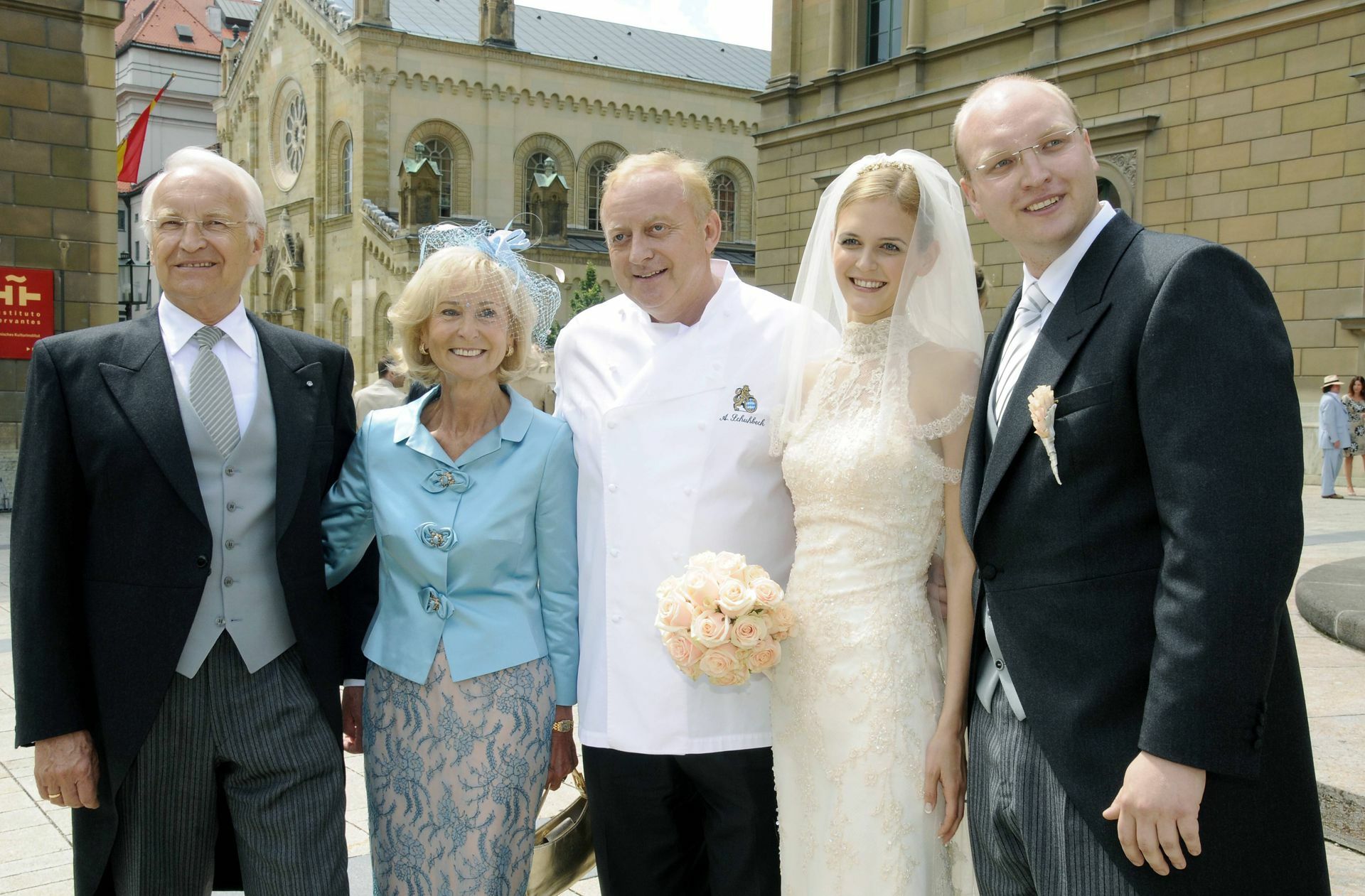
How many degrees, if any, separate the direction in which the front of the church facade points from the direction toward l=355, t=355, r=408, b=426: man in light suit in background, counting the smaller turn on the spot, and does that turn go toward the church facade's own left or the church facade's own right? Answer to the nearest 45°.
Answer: approximately 45° to the church facade's own left

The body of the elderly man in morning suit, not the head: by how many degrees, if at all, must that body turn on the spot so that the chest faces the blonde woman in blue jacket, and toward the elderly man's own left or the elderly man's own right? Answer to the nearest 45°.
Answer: approximately 90° to the elderly man's own left

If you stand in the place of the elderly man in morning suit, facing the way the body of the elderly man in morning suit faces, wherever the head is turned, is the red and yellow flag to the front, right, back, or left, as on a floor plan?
back

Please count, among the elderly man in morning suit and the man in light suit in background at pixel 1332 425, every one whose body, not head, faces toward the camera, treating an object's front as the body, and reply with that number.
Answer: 1

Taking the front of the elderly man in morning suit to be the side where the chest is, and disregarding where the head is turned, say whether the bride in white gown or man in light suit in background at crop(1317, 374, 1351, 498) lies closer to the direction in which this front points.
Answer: the bride in white gown

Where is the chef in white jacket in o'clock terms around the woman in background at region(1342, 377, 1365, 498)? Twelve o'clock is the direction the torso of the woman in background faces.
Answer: The chef in white jacket is roughly at 12 o'clock from the woman in background.

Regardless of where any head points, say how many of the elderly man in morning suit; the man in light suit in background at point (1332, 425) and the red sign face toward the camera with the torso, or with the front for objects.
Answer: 2

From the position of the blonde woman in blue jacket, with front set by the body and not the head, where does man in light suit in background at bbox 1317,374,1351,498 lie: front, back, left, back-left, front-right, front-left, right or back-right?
back-left
